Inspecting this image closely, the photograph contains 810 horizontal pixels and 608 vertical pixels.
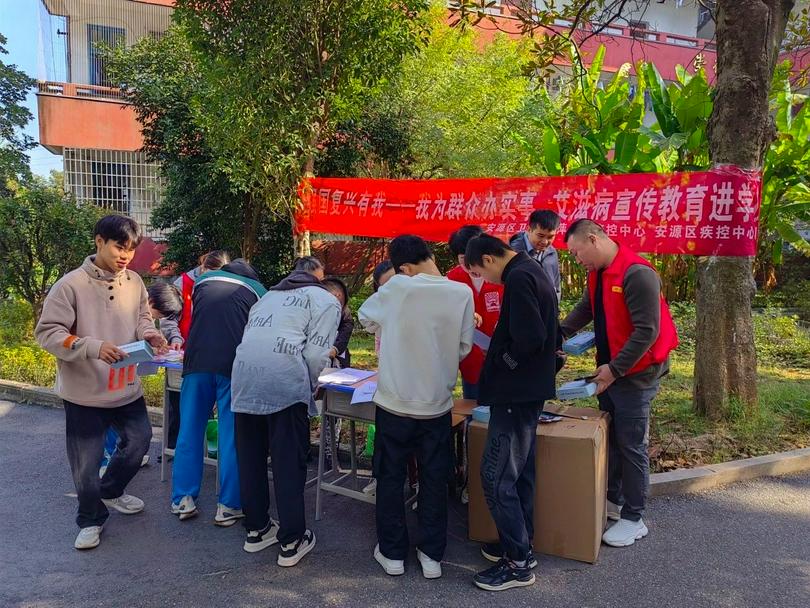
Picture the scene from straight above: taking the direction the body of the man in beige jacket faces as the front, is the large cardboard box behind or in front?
in front

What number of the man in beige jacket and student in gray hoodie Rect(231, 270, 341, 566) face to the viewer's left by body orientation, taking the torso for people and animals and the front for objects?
0

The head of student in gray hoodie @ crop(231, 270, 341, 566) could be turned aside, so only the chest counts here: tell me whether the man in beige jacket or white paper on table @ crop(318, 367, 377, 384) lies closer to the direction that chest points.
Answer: the white paper on table

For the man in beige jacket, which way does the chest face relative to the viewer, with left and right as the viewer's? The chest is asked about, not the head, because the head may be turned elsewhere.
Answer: facing the viewer and to the right of the viewer

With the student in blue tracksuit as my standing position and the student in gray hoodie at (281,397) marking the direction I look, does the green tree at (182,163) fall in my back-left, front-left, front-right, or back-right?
back-left

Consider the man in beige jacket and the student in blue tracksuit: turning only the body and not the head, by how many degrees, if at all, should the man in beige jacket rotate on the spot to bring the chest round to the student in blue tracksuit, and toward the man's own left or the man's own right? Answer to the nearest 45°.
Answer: approximately 45° to the man's own left

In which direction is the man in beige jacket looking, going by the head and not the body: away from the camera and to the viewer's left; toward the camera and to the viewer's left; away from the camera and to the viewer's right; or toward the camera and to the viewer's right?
toward the camera and to the viewer's right

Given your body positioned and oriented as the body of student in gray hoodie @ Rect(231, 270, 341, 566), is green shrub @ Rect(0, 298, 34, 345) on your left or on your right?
on your left

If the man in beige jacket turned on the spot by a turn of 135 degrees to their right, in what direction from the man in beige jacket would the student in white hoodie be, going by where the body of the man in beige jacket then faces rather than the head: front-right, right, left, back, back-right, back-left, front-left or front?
back-left

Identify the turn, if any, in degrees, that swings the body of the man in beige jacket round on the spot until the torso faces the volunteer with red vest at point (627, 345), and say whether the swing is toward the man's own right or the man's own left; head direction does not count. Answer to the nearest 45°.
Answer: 0° — they already face them

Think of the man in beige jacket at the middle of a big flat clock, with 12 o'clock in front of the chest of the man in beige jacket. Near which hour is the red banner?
The red banner is roughly at 10 o'clock from the man in beige jacket.

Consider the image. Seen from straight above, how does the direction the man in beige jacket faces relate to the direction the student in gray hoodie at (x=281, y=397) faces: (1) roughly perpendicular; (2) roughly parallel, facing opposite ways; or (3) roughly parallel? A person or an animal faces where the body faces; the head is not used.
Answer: roughly perpendicular

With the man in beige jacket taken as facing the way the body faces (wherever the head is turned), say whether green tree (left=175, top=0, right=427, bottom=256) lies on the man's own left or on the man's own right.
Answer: on the man's own left

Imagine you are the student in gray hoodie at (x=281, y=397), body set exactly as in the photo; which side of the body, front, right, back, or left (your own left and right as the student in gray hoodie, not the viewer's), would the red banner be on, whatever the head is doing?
front

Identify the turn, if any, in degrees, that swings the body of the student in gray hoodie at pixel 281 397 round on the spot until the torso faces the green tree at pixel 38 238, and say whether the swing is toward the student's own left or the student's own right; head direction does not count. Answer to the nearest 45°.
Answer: approximately 90° to the student's own left

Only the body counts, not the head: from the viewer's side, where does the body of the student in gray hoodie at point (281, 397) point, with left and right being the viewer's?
facing away from the viewer and to the right of the viewer
